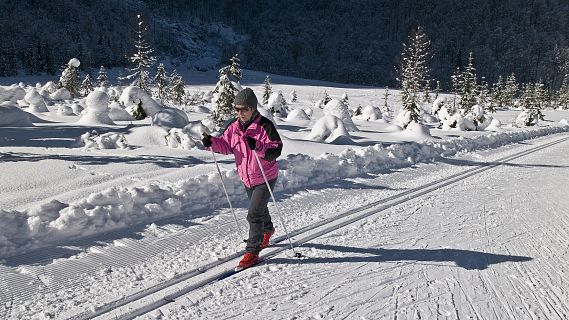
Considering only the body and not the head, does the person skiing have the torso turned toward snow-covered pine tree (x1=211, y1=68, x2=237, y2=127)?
no

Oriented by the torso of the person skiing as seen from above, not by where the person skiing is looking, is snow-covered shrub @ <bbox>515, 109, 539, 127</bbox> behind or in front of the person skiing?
behind

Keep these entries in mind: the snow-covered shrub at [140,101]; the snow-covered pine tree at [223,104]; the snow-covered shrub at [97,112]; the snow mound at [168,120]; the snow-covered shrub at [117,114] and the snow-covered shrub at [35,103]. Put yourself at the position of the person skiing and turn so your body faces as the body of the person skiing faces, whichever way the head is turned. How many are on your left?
0

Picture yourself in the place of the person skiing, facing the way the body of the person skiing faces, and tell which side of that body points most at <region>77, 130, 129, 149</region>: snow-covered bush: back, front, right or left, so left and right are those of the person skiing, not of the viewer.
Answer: right

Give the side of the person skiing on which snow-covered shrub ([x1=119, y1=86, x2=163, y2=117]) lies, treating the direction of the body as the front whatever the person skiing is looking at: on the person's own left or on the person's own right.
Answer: on the person's own right

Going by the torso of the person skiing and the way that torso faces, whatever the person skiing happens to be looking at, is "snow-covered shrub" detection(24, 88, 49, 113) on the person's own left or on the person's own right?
on the person's own right

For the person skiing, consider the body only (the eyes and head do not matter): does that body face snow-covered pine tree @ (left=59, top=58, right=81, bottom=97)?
no

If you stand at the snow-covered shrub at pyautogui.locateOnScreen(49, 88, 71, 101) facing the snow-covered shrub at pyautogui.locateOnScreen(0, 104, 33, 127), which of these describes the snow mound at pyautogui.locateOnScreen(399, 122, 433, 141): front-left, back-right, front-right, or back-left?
front-left

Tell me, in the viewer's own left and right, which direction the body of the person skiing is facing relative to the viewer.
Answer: facing the viewer and to the left of the viewer

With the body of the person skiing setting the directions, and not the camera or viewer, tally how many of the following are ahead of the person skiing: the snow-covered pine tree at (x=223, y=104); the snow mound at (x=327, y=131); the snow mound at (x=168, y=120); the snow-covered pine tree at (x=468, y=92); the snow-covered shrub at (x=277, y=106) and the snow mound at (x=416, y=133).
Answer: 0

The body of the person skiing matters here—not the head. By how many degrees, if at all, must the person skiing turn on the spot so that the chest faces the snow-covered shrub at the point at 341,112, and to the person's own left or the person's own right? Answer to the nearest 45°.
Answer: approximately 135° to the person's own right

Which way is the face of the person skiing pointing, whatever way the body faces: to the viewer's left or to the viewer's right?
to the viewer's left

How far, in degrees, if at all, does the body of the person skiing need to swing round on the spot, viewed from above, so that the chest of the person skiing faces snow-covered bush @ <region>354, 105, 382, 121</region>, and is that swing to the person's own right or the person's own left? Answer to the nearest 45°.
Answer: approximately 135° to the person's own right

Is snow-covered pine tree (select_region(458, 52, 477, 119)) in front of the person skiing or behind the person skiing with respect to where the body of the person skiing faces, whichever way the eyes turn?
behind

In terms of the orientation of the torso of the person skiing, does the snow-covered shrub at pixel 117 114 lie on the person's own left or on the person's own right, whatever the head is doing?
on the person's own right

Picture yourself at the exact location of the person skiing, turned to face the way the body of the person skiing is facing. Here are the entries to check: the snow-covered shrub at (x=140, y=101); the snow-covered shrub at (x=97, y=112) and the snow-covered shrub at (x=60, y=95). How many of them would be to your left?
0

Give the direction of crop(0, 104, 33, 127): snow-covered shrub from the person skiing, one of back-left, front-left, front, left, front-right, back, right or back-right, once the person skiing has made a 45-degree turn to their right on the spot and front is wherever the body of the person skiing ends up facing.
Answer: front-right

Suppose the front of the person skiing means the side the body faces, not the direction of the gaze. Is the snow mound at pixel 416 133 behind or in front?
behind

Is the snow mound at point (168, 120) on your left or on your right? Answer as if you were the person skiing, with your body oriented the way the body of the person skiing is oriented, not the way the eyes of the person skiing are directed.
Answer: on your right

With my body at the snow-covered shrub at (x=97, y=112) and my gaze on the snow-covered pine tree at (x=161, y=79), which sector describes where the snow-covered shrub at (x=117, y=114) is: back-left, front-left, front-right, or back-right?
front-right
